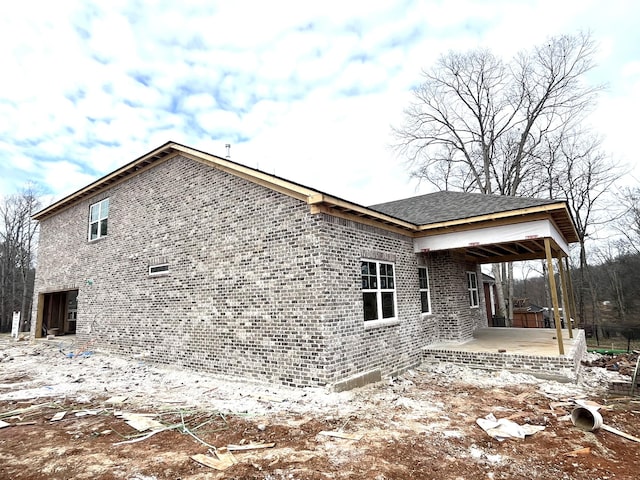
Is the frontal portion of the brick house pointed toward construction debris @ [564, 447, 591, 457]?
no

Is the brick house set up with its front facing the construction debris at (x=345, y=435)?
no

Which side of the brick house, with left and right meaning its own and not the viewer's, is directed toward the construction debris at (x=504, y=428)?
back

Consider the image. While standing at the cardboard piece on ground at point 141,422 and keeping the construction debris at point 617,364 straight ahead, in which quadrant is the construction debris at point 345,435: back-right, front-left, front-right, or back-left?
front-right

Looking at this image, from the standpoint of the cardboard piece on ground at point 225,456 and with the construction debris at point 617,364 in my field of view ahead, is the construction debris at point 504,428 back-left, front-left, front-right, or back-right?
front-right

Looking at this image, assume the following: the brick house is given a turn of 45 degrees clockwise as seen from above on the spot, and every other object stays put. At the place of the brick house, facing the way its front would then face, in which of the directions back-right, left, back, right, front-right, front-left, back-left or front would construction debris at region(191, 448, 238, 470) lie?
back

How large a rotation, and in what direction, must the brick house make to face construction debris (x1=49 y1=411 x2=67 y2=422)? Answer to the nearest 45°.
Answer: approximately 90° to its left

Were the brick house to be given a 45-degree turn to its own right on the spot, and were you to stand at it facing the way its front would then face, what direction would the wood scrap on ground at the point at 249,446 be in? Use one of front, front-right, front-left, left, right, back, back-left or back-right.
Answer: back

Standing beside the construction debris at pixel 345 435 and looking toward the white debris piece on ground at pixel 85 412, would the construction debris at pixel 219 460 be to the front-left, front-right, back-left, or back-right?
front-left

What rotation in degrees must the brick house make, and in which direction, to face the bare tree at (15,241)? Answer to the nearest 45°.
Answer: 0° — it already faces it

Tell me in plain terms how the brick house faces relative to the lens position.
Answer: facing away from the viewer and to the left of the viewer

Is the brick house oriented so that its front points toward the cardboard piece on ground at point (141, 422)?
no
